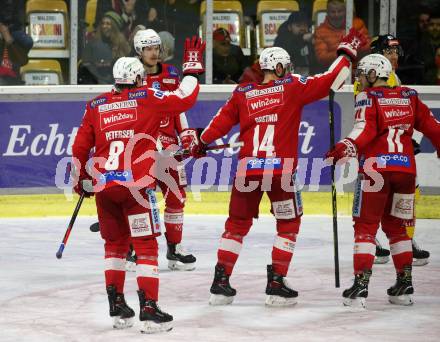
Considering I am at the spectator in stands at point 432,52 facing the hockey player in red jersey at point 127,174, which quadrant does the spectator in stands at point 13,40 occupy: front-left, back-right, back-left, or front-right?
front-right

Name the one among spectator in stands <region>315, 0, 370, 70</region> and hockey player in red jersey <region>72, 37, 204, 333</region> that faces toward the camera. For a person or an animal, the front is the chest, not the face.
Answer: the spectator in stands

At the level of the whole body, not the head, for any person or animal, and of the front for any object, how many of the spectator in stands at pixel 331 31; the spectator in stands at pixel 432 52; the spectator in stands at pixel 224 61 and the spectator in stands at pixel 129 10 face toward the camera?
4

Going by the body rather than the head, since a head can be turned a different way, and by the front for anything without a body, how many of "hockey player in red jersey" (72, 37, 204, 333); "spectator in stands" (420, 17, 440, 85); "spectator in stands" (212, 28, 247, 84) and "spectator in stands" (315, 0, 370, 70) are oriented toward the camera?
3

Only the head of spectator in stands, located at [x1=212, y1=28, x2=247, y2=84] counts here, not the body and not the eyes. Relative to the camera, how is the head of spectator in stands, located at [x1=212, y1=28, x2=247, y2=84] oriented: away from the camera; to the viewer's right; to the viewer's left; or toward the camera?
toward the camera

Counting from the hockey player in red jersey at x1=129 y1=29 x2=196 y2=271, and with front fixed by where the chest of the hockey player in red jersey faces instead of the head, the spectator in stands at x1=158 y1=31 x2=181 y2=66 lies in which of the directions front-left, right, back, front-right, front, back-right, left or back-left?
back-left

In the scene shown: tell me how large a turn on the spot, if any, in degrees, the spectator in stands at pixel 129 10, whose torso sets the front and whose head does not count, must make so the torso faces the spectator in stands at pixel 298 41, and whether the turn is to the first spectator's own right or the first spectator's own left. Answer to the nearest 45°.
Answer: approximately 90° to the first spectator's own left

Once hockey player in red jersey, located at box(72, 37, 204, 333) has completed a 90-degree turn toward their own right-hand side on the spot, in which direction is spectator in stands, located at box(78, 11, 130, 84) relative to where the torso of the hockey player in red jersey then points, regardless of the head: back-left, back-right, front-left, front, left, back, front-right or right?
back-left

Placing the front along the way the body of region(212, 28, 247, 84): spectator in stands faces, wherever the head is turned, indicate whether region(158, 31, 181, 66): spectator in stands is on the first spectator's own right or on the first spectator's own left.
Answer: on the first spectator's own right

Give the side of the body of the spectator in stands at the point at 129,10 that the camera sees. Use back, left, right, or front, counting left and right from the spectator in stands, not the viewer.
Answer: front

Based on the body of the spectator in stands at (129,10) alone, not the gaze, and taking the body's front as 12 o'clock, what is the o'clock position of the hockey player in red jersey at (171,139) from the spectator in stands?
The hockey player in red jersey is roughly at 12 o'clock from the spectator in stands.

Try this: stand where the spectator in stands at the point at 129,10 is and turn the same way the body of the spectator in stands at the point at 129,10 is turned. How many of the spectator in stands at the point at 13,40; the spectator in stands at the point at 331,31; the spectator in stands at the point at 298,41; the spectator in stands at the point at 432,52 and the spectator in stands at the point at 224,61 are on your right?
1

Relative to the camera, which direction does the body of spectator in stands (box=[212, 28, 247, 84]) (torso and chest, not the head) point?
toward the camera

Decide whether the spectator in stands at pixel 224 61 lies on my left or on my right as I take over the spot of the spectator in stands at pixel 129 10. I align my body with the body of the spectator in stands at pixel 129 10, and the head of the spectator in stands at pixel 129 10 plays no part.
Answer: on my left

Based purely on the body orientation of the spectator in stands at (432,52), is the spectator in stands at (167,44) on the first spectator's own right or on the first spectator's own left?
on the first spectator's own right

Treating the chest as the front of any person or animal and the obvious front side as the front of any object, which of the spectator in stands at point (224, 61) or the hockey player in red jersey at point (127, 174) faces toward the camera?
the spectator in stands

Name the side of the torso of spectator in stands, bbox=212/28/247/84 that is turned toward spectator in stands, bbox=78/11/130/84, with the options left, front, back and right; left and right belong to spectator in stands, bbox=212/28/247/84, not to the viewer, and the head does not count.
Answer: right

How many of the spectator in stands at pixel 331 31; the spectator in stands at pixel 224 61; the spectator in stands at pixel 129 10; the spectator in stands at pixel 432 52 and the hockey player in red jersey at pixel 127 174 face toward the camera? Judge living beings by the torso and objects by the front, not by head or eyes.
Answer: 4
